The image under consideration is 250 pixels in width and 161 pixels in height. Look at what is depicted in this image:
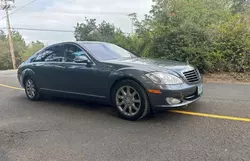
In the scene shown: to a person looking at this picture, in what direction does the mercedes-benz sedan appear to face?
facing the viewer and to the right of the viewer
